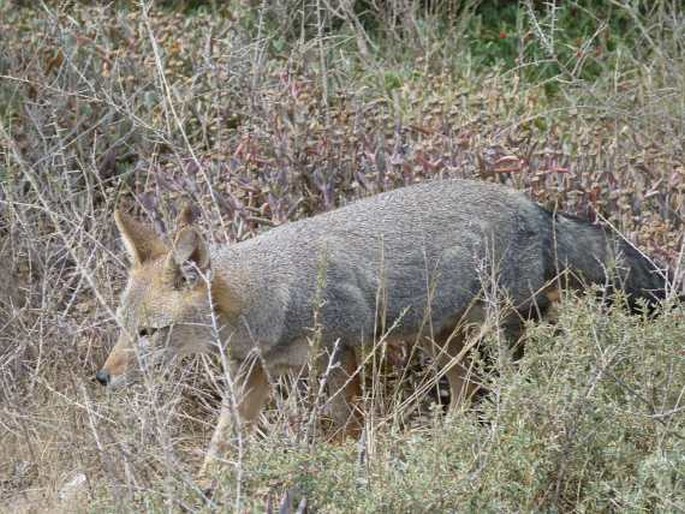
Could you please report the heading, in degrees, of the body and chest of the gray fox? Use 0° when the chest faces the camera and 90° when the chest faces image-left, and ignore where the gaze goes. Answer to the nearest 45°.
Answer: approximately 90°
